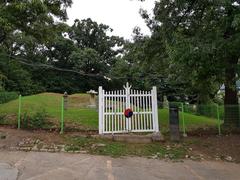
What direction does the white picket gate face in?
toward the camera

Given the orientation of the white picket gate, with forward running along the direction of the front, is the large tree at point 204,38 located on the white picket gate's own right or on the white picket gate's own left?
on the white picket gate's own left

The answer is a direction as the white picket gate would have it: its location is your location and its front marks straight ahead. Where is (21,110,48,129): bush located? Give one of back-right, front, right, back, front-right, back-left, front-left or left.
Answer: right
